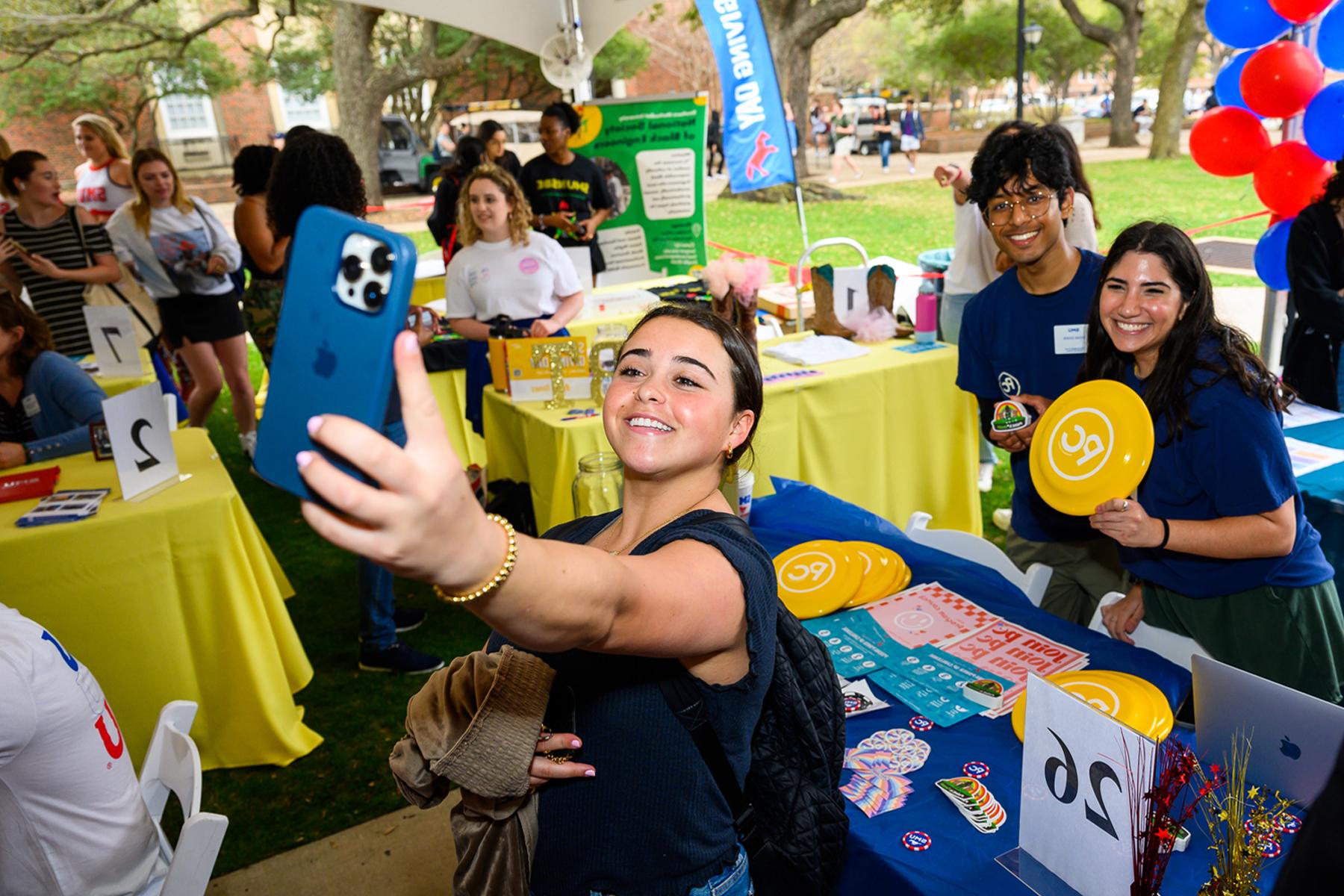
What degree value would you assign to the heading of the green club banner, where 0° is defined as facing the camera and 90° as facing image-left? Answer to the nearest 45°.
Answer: approximately 0°

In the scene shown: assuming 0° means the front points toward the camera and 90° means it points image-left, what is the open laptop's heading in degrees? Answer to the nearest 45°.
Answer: approximately 225°

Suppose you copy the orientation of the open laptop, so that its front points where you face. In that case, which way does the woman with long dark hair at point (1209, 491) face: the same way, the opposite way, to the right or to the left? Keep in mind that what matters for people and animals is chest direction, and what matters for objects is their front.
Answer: the opposite way

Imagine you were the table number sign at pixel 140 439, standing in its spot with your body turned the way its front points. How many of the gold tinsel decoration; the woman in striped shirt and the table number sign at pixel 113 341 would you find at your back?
2

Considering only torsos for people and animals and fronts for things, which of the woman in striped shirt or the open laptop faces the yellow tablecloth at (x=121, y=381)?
the woman in striped shirt

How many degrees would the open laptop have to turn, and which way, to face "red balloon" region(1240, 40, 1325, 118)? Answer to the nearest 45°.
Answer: approximately 45° to its left

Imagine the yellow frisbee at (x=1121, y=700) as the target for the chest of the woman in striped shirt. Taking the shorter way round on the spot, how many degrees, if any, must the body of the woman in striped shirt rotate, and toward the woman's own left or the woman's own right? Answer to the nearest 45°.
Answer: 0° — they already face it

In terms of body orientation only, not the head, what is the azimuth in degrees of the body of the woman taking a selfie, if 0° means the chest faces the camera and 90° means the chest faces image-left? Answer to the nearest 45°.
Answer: approximately 45°

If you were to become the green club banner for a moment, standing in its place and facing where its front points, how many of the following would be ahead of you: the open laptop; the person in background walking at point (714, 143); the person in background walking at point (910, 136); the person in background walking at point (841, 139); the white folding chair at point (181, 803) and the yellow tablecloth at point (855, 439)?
3
